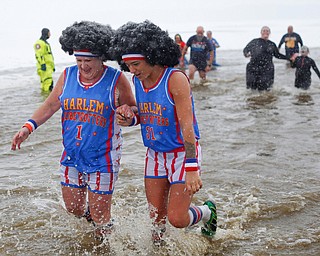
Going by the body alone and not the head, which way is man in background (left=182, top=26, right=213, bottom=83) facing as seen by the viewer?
toward the camera

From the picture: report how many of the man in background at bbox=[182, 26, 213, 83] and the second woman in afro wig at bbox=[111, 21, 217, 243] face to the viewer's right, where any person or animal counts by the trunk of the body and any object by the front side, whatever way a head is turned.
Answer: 0

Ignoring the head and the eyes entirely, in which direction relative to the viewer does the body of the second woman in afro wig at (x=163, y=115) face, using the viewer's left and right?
facing the viewer and to the left of the viewer

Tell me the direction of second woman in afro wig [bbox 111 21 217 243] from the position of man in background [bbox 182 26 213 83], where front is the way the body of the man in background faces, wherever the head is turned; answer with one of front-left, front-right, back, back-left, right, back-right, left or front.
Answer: front

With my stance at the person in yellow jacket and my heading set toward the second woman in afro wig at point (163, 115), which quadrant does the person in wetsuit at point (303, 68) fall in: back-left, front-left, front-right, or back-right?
front-left

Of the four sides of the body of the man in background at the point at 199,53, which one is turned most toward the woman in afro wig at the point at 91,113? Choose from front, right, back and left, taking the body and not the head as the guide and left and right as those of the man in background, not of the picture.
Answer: front

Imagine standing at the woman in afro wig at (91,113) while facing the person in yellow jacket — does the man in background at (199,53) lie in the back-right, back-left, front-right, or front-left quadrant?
front-right

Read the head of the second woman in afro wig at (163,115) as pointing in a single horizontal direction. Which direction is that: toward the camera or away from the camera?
toward the camera

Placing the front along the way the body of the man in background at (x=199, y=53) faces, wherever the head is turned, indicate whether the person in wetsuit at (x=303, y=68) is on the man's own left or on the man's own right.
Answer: on the man's own left

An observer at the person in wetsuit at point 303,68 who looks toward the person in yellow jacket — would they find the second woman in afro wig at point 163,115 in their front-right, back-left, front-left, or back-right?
front-left

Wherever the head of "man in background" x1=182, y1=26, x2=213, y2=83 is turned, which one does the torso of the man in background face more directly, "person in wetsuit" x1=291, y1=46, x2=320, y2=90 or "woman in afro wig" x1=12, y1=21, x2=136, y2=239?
the woman in afro wig
